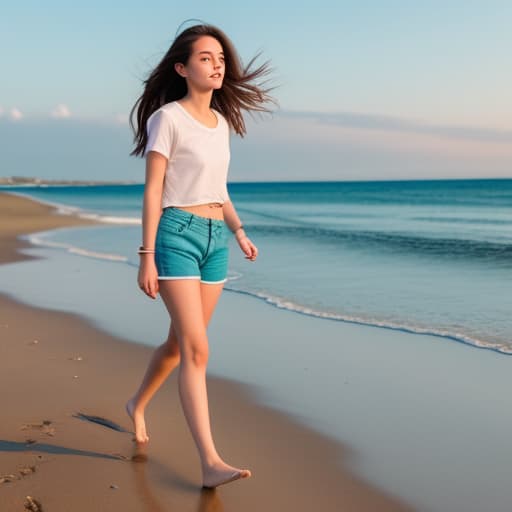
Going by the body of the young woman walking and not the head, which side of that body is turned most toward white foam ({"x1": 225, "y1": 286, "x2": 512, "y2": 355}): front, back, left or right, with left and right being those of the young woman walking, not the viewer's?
left

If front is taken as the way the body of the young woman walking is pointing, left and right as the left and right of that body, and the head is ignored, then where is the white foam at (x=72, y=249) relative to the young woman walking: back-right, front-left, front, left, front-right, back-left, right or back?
back-left

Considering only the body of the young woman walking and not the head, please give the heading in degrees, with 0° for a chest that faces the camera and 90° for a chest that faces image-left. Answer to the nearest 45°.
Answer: approximately 315°

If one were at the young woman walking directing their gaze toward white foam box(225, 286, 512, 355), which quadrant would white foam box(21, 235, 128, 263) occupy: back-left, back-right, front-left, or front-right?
front-left

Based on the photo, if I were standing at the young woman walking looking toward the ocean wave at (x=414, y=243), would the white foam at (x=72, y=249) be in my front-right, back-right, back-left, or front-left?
front-left

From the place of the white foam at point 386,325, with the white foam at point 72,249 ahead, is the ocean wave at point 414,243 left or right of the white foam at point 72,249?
right

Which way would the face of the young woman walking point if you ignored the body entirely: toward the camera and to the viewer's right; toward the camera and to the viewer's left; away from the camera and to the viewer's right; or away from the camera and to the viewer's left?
toward the camera and to the viewer's right

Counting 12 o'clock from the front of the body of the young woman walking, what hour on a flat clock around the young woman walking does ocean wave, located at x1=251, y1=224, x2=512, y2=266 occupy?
The ocean wave is roughly at 8 o'clock from the young woman walking.
